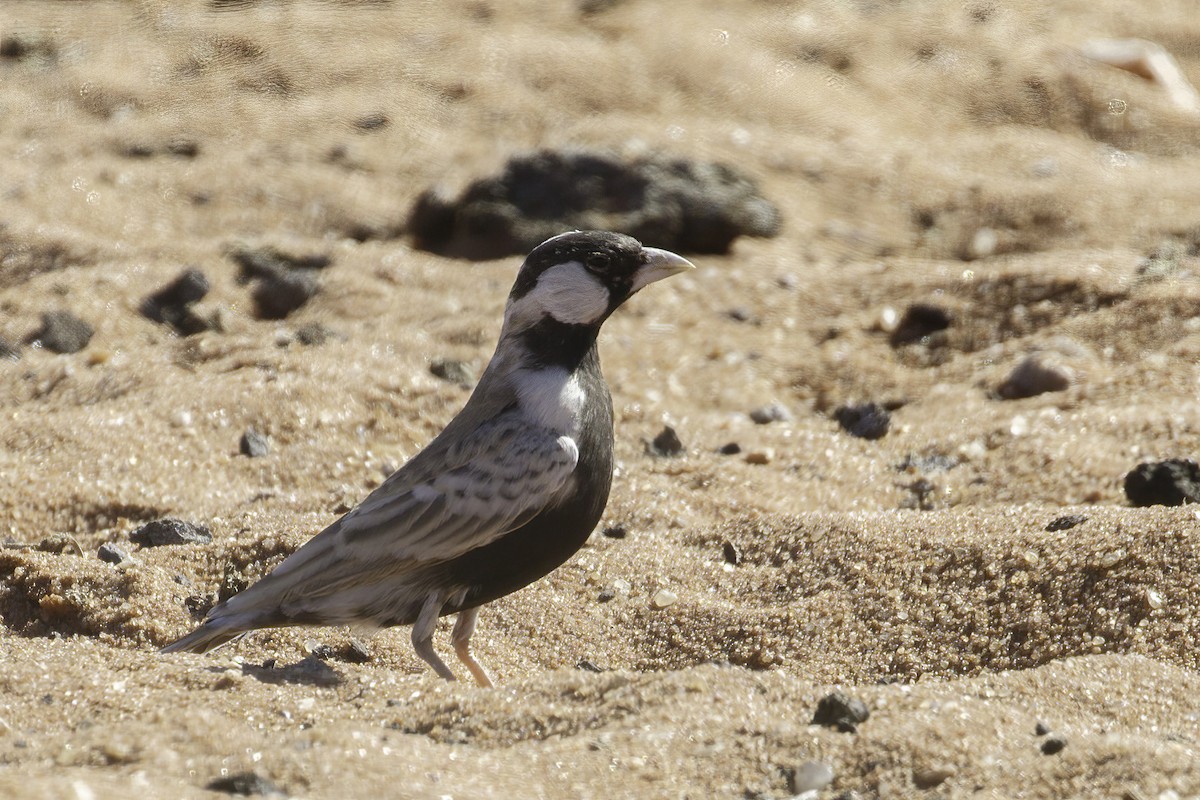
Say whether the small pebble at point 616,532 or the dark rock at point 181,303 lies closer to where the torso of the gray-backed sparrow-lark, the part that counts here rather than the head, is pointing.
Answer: the small pebble

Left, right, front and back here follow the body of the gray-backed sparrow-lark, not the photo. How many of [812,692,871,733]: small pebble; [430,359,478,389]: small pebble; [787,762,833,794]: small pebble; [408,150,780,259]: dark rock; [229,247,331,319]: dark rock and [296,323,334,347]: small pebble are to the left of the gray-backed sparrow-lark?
4

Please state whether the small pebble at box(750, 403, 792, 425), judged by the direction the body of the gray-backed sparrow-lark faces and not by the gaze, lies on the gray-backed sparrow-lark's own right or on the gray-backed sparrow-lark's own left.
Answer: on the gray-backed sparrow-lark's own left

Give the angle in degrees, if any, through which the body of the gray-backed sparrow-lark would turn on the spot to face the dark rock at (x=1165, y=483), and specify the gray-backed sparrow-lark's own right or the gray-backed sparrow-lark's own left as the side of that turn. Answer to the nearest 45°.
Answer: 0° — it already faces it

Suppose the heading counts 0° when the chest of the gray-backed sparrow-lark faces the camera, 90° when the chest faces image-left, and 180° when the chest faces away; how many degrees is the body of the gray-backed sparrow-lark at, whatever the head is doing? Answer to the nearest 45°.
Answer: approximately 270°

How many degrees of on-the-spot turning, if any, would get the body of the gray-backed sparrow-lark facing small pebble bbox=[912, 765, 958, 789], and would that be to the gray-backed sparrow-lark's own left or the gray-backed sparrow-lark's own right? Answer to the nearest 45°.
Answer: approximately 45° to the gray-backed sparrow-lark's own right

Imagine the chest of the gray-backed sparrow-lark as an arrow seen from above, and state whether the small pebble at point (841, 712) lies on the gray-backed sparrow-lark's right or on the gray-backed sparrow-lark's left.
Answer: on the gray-backed sparrow-lark's right

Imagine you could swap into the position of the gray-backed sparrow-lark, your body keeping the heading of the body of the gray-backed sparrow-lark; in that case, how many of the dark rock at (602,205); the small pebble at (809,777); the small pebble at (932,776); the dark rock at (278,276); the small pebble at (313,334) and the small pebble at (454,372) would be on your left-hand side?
4

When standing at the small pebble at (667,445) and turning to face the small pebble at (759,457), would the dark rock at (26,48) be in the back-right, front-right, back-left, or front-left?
back-left

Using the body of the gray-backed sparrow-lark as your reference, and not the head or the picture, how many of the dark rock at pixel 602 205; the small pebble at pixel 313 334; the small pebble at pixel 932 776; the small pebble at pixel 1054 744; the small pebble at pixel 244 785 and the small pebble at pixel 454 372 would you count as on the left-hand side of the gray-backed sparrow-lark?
3
